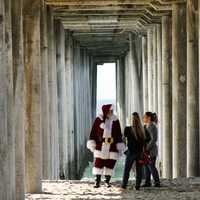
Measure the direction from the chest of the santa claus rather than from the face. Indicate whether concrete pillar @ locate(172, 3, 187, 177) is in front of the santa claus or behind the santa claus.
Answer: behind

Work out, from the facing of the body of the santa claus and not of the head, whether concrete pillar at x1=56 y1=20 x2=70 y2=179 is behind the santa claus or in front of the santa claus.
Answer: behind

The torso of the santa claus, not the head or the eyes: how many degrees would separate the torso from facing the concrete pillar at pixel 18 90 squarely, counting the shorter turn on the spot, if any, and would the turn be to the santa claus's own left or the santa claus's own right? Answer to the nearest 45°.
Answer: approximately 45° to the santa claus's own right

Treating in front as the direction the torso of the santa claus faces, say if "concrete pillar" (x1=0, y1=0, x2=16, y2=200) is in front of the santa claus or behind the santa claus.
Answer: in front

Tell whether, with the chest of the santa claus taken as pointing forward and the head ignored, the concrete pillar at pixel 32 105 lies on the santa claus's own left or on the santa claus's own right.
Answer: on the santa claus's own right

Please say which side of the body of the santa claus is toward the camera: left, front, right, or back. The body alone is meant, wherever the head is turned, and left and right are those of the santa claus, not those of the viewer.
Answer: front

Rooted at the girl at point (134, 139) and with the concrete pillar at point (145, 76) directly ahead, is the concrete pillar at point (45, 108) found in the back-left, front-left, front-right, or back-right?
front-left

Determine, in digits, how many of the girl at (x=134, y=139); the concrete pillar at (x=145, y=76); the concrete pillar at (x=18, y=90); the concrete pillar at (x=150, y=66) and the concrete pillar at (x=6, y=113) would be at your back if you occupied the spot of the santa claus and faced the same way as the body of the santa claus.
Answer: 2

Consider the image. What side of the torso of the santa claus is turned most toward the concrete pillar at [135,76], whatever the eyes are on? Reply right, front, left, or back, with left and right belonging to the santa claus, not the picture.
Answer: back
